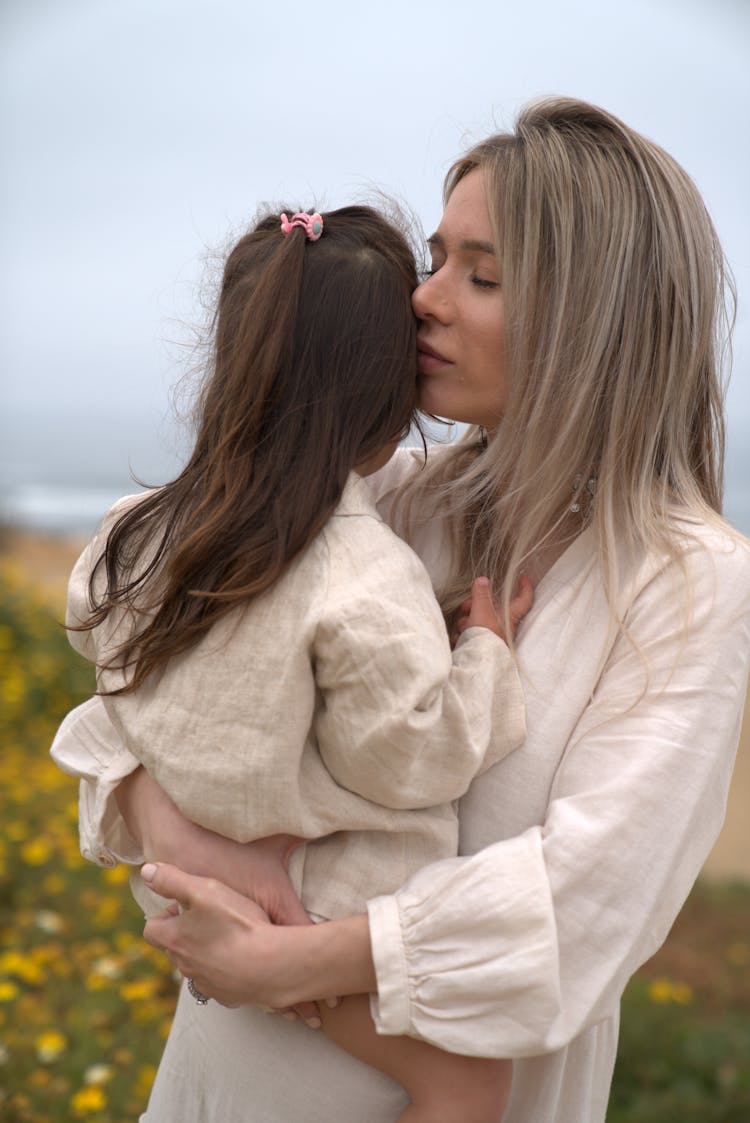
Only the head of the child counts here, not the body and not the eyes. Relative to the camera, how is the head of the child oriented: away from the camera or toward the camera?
away from the camera

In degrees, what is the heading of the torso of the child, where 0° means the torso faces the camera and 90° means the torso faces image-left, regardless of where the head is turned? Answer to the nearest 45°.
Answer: approximately 225°

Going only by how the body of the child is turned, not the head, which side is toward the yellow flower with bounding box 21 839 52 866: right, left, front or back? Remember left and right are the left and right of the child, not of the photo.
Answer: left
